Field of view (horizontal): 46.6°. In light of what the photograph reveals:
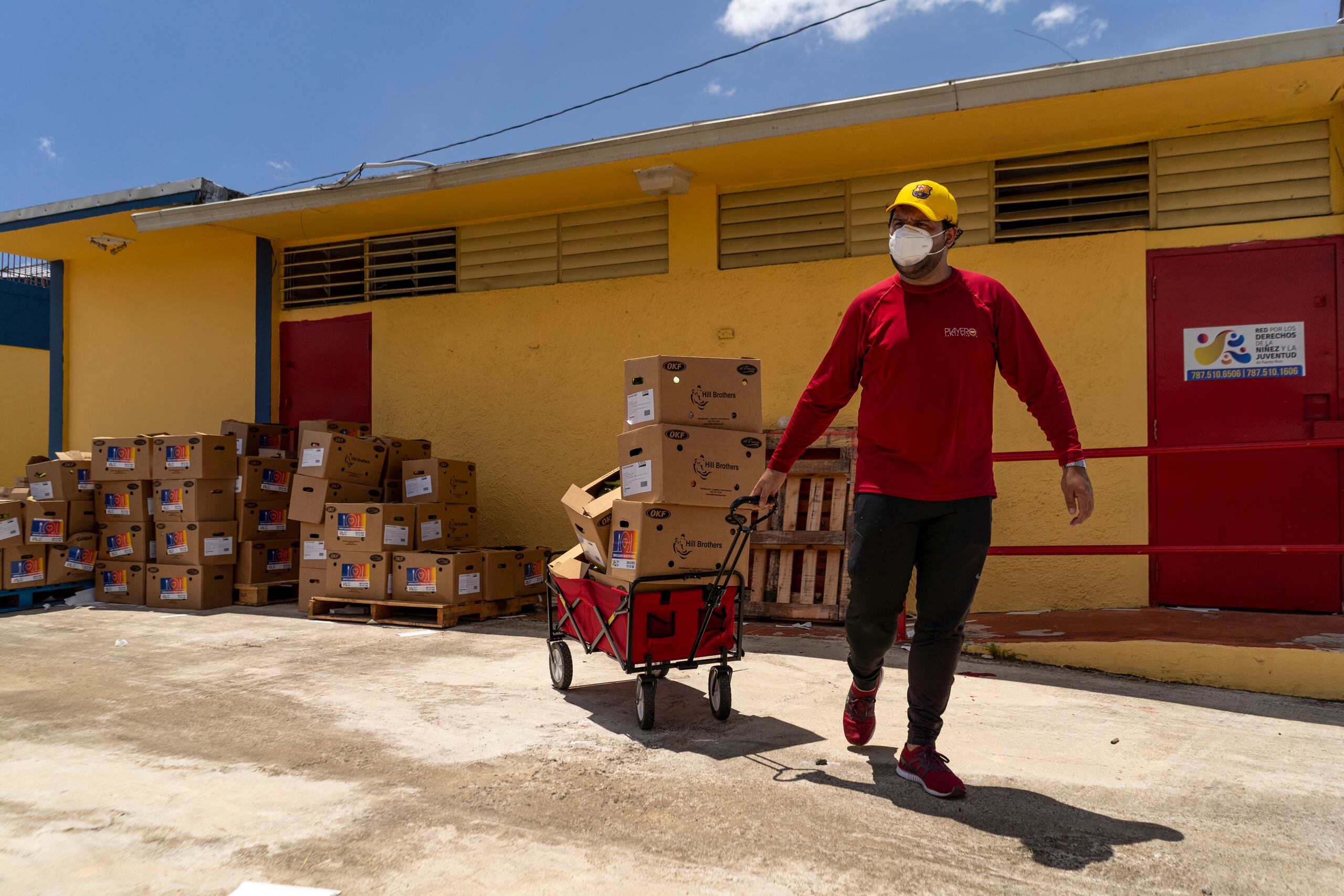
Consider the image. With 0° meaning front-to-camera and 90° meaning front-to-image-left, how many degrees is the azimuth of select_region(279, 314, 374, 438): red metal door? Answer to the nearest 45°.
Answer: approximately 0°

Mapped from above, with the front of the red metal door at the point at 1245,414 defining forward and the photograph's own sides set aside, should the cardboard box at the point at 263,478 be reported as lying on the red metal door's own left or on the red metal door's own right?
on the red metal door's own right

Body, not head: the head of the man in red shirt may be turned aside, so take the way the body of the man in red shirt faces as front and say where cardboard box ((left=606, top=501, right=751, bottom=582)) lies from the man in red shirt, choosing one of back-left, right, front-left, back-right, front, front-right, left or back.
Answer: back-right

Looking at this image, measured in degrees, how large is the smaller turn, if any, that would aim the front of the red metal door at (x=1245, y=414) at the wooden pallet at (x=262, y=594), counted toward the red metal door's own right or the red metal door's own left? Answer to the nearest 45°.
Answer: approximately 90° to the red metal door's own right
